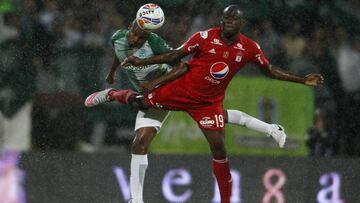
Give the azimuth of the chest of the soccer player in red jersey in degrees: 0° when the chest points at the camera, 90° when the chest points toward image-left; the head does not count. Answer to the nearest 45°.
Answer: approximately 0°

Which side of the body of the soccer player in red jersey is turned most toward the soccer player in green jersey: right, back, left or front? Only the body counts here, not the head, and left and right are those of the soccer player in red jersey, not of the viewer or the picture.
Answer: right

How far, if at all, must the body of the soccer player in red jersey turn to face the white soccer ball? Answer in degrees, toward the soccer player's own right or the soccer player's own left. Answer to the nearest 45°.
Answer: approximately 90° to the soccer player's own right
